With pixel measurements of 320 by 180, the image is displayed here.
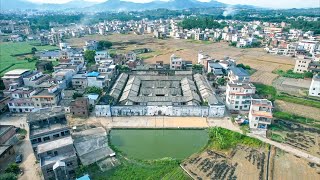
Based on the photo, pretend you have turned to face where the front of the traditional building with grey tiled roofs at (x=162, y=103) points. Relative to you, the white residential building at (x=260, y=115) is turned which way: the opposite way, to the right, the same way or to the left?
the same way

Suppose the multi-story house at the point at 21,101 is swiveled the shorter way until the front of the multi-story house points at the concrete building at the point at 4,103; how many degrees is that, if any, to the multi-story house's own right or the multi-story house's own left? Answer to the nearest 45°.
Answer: approximately 135° to the multi-story house's own right

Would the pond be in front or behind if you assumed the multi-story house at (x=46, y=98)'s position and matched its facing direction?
in front

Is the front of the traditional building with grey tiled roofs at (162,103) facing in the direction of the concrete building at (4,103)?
no

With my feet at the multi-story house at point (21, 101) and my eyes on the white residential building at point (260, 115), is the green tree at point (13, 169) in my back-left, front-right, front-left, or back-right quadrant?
front-right

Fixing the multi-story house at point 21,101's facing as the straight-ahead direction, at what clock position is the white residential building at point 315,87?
The white residential building is roughly at 10 o'clock from the multi-story house.

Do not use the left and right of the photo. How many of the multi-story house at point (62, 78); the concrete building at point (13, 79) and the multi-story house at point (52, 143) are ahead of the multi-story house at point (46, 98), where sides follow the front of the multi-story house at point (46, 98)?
1

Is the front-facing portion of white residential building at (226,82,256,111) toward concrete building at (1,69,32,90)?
no

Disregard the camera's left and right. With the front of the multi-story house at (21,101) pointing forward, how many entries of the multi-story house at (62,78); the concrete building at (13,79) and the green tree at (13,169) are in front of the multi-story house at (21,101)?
1

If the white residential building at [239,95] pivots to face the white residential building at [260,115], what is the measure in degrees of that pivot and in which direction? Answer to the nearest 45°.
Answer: approximately 45° to its left

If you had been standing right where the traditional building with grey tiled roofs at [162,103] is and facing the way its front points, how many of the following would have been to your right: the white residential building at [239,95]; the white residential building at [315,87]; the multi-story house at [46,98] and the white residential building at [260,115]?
1

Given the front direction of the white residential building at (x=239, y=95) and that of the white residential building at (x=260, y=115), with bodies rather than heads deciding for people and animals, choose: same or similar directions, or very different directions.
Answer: same or similar directions

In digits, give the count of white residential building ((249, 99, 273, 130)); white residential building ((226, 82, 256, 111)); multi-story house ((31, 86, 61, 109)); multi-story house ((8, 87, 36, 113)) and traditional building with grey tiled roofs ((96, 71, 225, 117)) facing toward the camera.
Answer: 5

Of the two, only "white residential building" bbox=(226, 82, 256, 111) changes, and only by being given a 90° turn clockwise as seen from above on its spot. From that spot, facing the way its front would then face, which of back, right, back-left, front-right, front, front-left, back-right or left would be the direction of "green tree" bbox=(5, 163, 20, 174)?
front-left

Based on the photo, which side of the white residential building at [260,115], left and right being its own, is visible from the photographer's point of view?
front

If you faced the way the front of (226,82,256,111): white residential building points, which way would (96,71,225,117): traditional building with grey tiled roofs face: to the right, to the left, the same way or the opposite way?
the same way

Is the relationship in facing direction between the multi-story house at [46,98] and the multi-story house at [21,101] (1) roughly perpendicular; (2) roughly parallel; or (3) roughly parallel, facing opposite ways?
roughly parallel

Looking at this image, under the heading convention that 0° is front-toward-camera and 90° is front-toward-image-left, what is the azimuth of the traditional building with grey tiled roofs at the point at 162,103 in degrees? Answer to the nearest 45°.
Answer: approximately 0°

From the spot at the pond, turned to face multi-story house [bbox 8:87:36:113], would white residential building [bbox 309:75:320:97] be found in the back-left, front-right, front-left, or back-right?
back-right

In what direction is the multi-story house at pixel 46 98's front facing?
toward the camera

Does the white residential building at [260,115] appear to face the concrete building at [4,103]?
no

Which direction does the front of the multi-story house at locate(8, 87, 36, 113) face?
toward the camera

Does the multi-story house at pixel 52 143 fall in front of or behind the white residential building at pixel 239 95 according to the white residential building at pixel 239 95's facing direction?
in front
